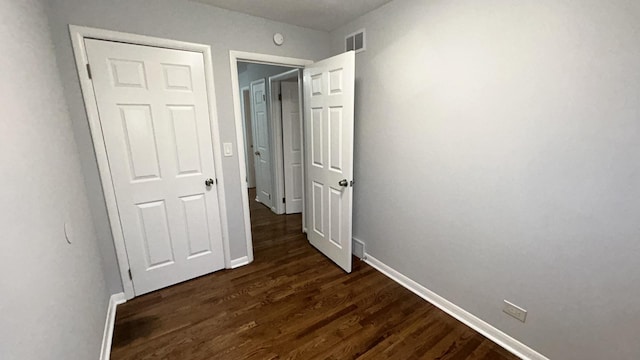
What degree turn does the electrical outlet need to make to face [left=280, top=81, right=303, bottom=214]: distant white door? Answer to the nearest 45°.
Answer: approximately 45° to its right

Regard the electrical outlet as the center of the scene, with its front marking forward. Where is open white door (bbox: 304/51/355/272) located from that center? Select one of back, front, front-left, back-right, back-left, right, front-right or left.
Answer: front-right

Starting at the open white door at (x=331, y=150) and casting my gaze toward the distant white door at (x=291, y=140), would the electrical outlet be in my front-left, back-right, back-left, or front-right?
back-right

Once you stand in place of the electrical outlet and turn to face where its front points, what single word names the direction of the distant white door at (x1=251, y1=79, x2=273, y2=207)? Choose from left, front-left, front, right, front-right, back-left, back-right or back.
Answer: front-right

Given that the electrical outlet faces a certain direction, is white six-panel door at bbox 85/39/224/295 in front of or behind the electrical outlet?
in front

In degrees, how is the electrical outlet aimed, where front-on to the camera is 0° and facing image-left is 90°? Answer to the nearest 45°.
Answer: approximately 45°

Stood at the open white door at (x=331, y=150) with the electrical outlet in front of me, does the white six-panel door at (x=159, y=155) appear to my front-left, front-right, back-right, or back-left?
back-right
